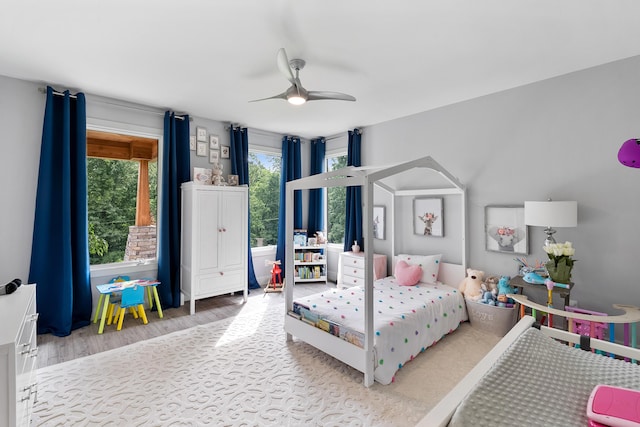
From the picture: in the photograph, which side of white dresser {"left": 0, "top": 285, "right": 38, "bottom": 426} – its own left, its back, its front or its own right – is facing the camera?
right

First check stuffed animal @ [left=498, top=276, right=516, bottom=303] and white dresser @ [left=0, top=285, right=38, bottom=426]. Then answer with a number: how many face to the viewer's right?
1

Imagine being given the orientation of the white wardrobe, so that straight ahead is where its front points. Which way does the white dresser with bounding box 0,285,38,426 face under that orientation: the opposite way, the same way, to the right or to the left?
to the left

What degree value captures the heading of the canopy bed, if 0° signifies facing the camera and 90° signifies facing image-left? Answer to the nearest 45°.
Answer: approximately 45°

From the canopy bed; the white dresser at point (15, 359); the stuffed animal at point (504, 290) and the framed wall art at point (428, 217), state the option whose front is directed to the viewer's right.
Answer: the white dresser

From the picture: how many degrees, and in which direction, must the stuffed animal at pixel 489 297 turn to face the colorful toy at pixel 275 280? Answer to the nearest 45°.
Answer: approximately 45° to its right

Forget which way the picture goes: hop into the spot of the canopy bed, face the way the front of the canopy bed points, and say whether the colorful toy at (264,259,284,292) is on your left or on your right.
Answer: on your right
